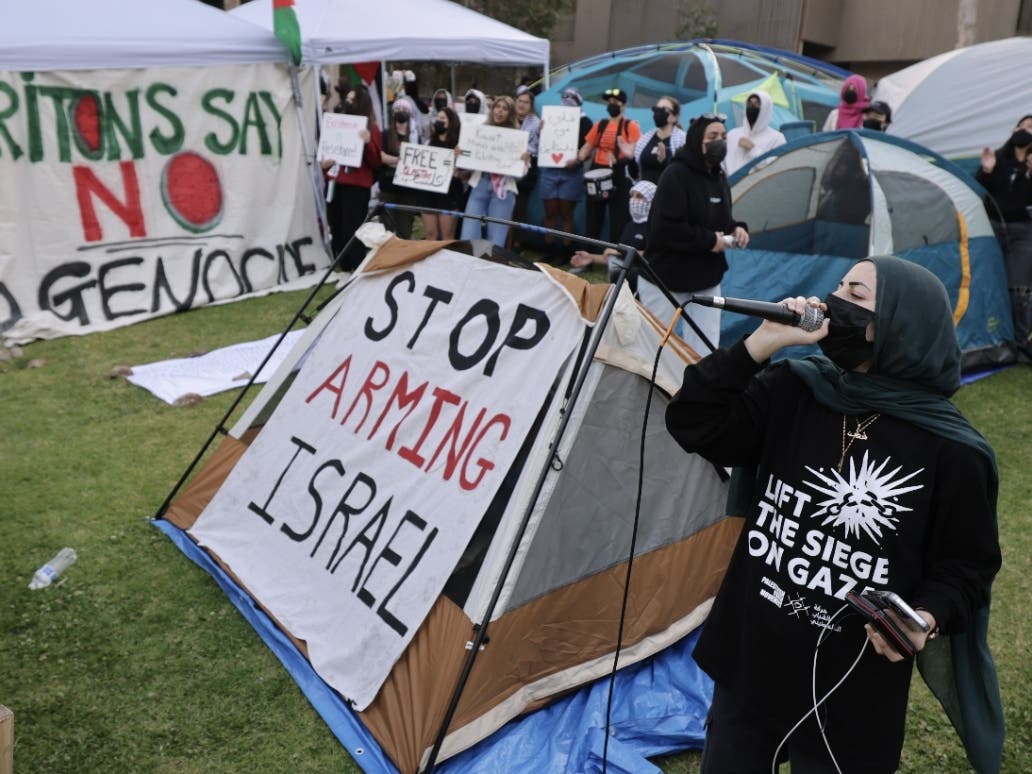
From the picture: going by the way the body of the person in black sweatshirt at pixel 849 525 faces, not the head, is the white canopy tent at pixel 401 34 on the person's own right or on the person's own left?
on the person's own right

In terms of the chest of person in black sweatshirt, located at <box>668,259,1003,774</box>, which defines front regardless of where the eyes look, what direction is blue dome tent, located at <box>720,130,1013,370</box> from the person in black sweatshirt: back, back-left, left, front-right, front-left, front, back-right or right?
back-right

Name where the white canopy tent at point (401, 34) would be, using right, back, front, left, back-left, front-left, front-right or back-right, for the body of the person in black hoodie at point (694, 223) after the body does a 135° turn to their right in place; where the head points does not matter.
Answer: front-right

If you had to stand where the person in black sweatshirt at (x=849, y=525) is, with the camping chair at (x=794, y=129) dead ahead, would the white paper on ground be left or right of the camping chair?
left

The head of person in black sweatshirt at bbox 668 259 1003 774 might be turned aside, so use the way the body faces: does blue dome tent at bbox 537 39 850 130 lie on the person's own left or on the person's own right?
on the person's own right

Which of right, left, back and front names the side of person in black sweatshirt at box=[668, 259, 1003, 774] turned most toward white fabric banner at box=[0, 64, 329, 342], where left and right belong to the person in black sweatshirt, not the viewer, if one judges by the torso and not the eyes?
right

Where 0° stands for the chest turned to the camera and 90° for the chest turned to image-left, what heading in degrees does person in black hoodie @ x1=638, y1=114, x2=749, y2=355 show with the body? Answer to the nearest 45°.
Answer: approximately 315°

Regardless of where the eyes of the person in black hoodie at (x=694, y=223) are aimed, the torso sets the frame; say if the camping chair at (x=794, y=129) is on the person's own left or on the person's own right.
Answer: on the person's own left

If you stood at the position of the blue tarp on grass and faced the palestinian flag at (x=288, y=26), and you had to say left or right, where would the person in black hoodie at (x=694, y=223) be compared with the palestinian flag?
right

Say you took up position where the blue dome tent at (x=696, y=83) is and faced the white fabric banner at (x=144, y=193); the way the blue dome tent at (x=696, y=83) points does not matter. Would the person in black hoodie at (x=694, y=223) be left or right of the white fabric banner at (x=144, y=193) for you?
left

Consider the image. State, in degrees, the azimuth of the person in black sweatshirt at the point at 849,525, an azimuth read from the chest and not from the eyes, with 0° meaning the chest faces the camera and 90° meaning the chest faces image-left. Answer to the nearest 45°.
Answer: approximately 45°

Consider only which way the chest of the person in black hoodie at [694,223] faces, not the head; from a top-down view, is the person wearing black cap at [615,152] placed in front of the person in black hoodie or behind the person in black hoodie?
behind

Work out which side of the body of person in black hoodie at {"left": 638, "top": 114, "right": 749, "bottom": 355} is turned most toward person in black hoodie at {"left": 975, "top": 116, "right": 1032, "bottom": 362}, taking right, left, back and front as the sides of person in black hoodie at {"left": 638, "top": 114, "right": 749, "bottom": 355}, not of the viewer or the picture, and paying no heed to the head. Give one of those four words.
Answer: left

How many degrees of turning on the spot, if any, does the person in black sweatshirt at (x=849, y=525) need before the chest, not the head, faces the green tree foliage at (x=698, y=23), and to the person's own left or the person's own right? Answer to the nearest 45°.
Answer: approximately 135° to the person's own right
